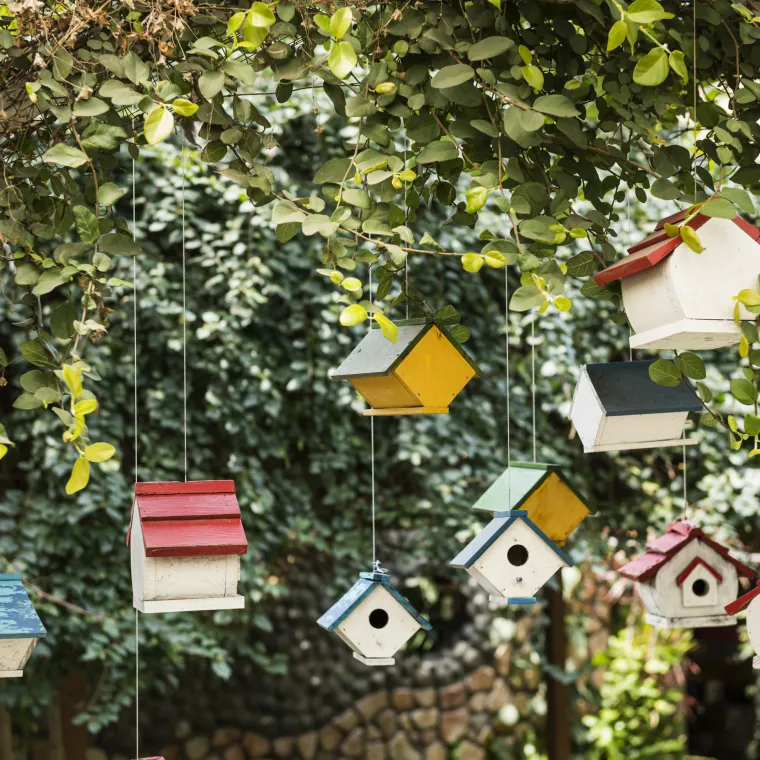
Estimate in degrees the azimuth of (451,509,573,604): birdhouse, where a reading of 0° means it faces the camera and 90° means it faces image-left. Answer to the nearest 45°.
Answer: approximately 0°

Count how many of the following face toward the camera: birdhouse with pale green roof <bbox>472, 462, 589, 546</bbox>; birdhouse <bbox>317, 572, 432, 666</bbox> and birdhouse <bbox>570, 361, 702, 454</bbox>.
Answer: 1

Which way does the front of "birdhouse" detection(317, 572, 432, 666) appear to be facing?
toward the camera
